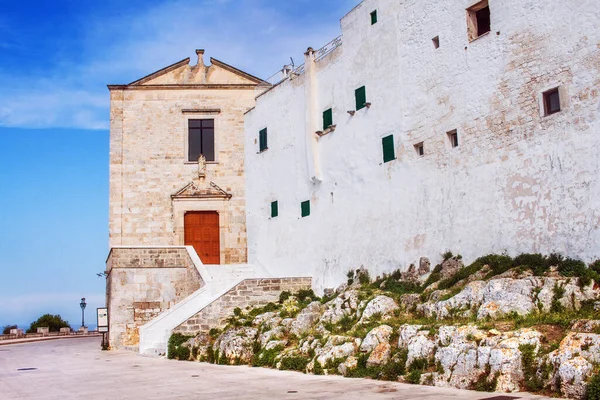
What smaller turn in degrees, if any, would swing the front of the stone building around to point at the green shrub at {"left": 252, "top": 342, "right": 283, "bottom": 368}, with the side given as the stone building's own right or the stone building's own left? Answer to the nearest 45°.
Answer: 0° — it already faces it

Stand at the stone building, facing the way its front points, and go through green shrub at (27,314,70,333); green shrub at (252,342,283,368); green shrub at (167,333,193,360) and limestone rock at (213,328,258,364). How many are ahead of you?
3

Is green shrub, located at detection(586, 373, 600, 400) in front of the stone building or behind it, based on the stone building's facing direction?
in front

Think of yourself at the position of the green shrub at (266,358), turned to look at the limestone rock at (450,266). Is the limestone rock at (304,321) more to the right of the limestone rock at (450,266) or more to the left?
left

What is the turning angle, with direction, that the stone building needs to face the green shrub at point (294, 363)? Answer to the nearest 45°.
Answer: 0° — it already faces it

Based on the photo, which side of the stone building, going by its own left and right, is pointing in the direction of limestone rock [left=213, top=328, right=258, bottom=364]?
front

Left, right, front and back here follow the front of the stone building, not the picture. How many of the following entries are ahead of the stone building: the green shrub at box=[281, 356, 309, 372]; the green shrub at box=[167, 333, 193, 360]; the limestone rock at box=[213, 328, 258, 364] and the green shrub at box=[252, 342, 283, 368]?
4

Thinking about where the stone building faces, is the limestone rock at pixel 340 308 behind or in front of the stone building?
in front

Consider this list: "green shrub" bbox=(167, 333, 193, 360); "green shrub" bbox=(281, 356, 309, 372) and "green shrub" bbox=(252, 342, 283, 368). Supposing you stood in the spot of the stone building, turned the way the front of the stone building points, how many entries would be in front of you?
3

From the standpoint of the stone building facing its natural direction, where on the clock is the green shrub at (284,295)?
The green shrub is roughly at 11 o'clock from the stone building.

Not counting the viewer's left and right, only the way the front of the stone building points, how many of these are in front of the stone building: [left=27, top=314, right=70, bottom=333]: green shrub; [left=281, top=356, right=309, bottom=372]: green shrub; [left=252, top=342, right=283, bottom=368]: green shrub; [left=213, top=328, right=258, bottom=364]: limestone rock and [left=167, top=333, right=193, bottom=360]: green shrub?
4

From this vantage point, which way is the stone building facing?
toward the camera
